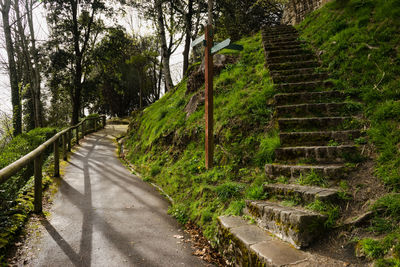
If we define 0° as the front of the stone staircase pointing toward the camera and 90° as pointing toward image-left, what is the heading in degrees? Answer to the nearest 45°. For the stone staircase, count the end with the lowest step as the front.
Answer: approximately 0°

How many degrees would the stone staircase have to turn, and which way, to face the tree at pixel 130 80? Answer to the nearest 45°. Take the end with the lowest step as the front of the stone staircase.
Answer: approximately 135° to its right

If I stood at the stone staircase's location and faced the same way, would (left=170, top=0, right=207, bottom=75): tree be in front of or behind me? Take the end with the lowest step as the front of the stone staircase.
behind

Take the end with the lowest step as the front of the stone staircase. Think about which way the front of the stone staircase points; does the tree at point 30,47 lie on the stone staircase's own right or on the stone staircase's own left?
on the stone staircase's own right
